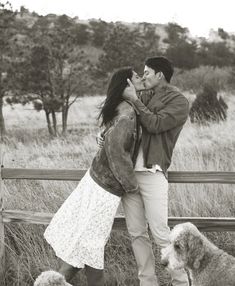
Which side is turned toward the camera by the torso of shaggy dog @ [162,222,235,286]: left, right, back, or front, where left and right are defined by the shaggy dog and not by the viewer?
left

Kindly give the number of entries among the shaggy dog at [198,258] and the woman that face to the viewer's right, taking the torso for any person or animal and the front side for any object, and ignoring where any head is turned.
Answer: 1

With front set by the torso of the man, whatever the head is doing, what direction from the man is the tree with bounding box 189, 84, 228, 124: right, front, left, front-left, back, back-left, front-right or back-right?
right

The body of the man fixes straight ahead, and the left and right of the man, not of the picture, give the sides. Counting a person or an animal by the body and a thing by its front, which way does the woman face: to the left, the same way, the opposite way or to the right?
the opposite way

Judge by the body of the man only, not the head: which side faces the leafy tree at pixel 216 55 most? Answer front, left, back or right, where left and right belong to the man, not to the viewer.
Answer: right

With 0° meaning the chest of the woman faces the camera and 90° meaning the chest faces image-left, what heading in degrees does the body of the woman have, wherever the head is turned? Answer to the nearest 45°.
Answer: approximately 270°

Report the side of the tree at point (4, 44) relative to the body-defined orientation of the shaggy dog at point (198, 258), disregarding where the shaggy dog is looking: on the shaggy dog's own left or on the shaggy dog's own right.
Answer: on the shaggy dog's own right

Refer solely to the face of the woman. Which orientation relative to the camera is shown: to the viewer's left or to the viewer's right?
to the viewer's right

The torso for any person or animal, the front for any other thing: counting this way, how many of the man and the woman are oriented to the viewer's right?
1

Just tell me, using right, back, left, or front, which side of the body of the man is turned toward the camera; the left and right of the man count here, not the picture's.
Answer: left

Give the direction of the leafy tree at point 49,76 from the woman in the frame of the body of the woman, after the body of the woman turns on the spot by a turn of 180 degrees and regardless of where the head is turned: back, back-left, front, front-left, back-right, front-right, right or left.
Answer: right

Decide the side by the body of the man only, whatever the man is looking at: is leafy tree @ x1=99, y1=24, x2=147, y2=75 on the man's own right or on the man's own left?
on the man's own right
